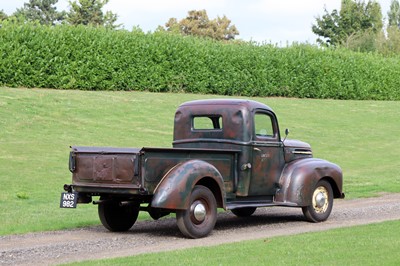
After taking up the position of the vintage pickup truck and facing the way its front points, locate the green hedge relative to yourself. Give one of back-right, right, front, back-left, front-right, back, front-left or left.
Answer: front-left

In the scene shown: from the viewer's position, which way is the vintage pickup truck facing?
facing away from the viewer and to the right of the viewer
